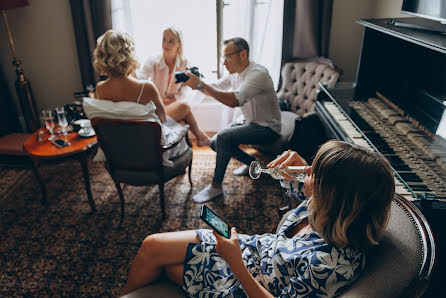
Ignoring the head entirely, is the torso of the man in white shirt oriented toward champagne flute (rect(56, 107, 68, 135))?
yes

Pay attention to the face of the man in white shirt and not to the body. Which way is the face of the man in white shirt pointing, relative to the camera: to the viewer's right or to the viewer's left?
to the viewer's left

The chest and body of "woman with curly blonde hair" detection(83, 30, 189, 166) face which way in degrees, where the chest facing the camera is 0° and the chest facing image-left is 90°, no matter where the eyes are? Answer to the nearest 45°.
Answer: approximately 180°

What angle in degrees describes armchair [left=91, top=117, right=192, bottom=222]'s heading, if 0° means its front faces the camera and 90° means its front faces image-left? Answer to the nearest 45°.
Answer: approximately 225°

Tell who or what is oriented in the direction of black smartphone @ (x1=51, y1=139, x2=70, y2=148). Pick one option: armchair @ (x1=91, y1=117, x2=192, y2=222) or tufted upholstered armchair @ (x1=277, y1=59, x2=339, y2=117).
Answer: the tufted upholstered armchair

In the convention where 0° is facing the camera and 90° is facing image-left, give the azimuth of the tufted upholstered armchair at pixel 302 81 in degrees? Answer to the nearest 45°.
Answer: approximately 45°

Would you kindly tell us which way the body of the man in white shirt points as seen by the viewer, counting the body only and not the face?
to the viewer's left

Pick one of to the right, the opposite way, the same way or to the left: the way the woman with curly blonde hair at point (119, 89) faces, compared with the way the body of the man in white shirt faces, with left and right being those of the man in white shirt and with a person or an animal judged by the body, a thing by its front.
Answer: to the right
